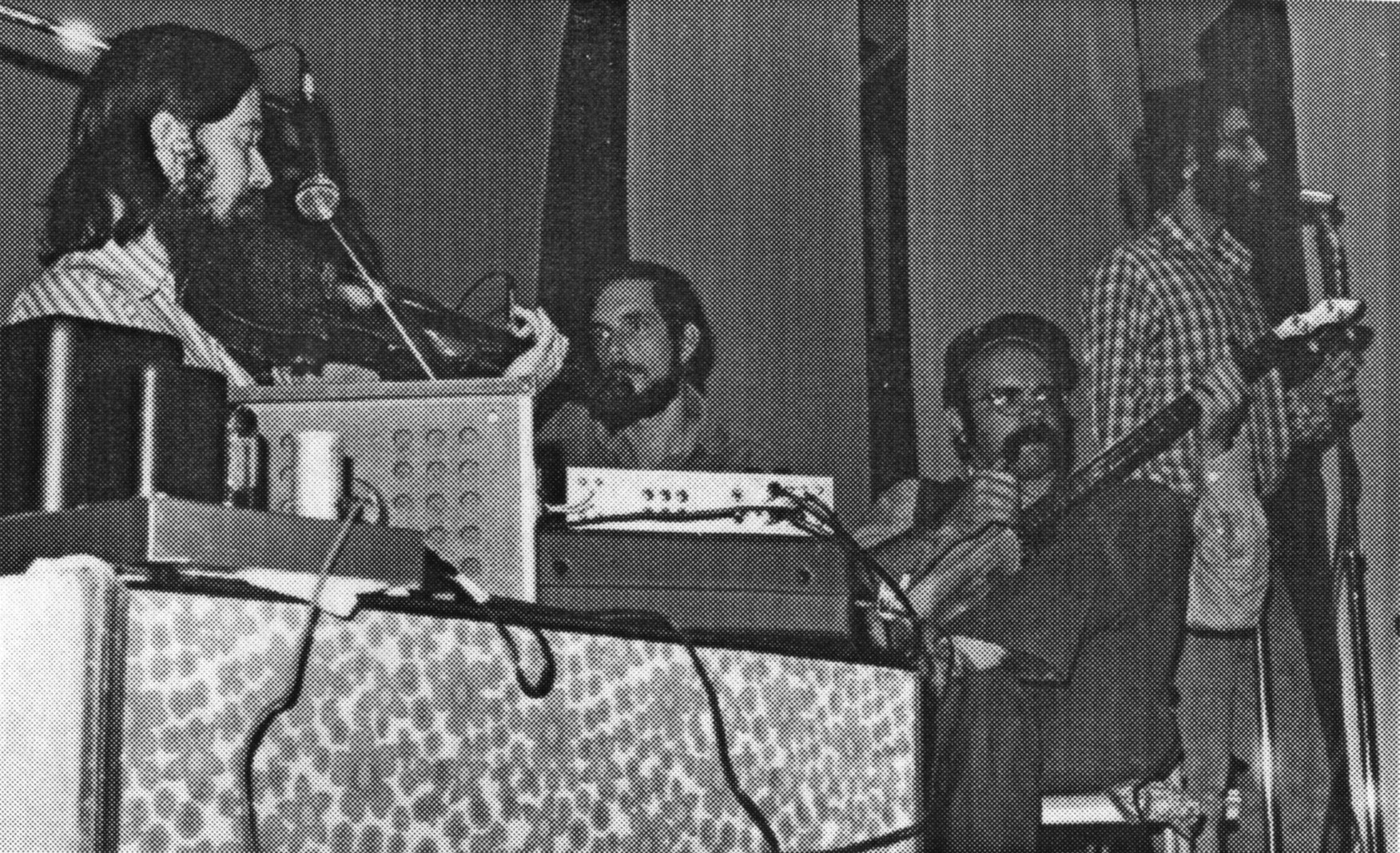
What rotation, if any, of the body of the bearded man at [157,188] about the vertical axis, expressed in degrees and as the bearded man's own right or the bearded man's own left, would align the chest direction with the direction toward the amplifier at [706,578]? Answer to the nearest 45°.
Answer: approximately 45° to the bearded man's own right

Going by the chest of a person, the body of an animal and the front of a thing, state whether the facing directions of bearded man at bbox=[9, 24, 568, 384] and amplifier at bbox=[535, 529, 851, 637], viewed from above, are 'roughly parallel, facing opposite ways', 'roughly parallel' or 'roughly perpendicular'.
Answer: roughly perpendicular

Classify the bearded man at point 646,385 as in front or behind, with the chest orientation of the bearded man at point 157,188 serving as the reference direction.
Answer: in front

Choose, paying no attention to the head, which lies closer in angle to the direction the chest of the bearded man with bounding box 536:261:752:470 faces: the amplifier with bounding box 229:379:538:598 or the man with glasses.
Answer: the amplifier

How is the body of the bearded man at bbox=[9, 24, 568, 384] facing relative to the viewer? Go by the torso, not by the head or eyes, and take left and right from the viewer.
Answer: facing to the right of the viewer

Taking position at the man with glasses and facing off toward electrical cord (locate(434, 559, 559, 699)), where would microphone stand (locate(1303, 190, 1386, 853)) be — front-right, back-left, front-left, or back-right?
back-left

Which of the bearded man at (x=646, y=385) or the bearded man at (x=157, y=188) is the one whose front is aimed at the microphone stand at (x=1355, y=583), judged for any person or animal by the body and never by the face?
the bearded man at (x=157, y=188)

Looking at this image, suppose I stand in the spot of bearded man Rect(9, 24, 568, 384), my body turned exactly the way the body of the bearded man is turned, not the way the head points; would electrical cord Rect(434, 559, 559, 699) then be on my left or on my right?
on my right

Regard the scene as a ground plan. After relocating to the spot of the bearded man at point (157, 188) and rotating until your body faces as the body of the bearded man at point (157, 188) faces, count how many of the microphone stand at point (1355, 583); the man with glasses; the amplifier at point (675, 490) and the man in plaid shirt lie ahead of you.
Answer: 4

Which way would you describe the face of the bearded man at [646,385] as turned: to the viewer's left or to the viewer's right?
to the viewer's left

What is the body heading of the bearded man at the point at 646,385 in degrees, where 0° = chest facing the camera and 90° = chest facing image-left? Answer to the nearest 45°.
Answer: approximately 45°
